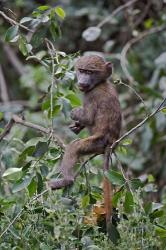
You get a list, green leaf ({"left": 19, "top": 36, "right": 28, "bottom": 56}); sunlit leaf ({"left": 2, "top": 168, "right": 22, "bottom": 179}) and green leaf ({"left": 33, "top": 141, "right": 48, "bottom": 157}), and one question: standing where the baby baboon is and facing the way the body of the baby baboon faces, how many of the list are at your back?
0

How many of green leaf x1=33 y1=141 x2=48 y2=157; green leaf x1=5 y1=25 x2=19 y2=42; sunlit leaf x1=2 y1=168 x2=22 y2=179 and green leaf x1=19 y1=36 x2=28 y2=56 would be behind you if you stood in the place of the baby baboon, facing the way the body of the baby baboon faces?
0
